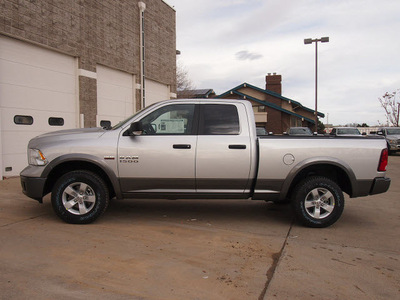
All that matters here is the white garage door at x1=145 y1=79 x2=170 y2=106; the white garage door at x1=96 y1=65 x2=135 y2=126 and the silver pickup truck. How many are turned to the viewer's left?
1

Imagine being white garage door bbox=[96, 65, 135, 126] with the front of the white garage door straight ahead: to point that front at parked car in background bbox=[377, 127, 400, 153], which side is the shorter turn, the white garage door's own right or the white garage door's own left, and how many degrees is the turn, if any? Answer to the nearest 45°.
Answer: approximately 45° to the white garage door's own left

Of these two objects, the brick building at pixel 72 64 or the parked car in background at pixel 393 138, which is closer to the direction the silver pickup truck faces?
the brick building

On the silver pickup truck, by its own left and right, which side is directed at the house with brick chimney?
right

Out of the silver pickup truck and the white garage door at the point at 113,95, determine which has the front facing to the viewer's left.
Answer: the silver pickup truck

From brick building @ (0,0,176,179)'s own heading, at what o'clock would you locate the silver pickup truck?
The silver pickup truck is roughly at 1 o'clock from the brick building.

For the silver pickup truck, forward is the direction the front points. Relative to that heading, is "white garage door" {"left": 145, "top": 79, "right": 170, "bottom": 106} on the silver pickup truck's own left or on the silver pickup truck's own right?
on the silver pickup truck's own right

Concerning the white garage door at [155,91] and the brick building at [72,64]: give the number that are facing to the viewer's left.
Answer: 0

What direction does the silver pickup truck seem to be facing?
to the viewer's left

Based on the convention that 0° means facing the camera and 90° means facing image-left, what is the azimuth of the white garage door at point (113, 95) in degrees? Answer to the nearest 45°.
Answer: approximately 315°

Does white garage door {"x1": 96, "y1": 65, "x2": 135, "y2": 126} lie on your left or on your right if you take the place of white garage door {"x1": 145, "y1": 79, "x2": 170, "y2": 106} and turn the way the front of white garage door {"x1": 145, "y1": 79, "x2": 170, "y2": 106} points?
on your right

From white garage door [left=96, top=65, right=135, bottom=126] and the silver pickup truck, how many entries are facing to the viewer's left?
1

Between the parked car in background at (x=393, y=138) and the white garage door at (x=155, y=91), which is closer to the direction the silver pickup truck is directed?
the white garage door

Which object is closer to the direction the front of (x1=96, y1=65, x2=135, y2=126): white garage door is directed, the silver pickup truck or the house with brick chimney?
the silver pickup truck
